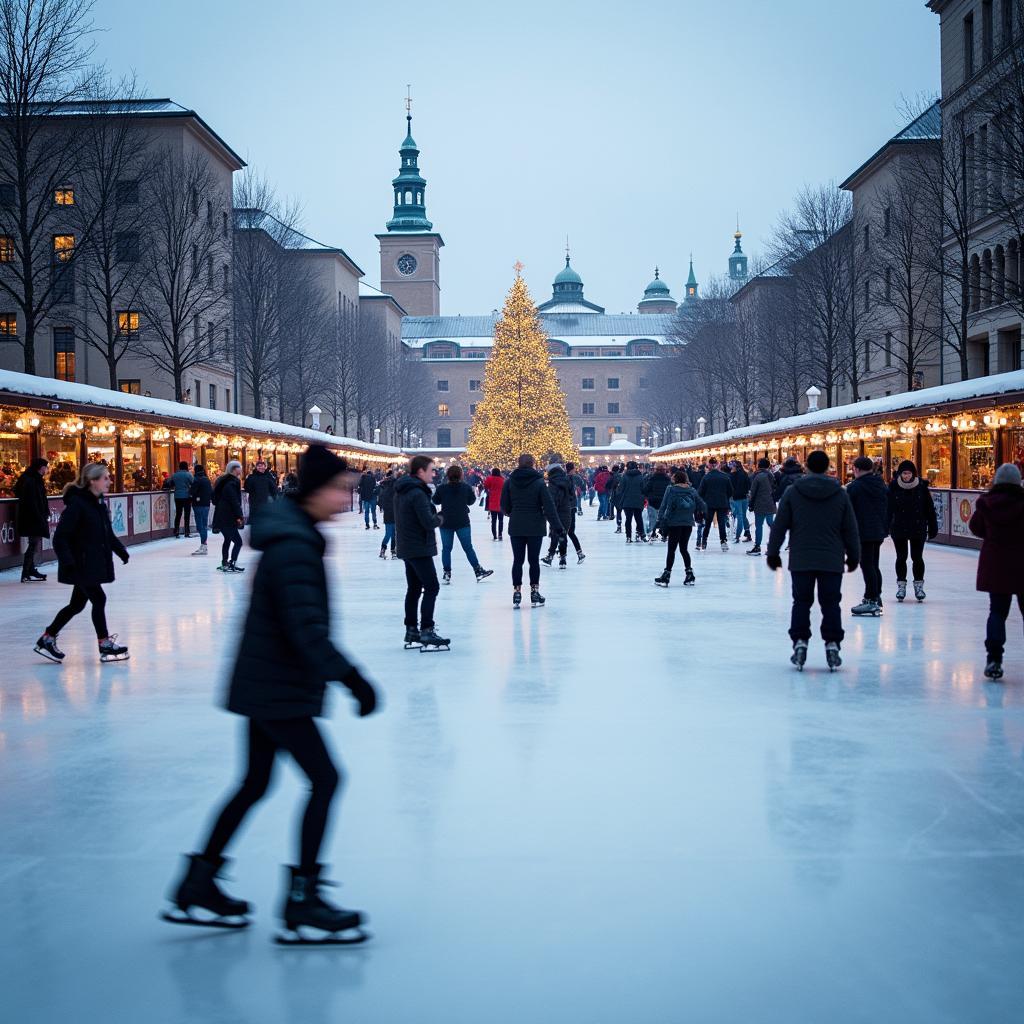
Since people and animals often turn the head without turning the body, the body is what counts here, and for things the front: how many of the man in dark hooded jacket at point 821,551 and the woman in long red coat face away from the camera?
2

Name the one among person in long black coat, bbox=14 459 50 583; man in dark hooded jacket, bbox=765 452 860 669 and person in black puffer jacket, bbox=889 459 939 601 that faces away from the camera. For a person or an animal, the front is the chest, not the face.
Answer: the man in dark hooded jacket

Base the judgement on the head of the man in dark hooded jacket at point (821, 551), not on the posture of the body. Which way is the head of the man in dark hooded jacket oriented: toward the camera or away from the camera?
away from the camera

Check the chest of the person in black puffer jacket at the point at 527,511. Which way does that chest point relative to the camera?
away from the camera

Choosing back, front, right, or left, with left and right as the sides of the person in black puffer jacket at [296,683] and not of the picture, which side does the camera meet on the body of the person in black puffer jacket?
right

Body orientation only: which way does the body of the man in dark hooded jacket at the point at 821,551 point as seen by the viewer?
away from the camera

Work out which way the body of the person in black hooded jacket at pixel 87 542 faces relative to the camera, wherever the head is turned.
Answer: to the viewer's right

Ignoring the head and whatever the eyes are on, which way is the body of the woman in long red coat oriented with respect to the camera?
away from the camera
